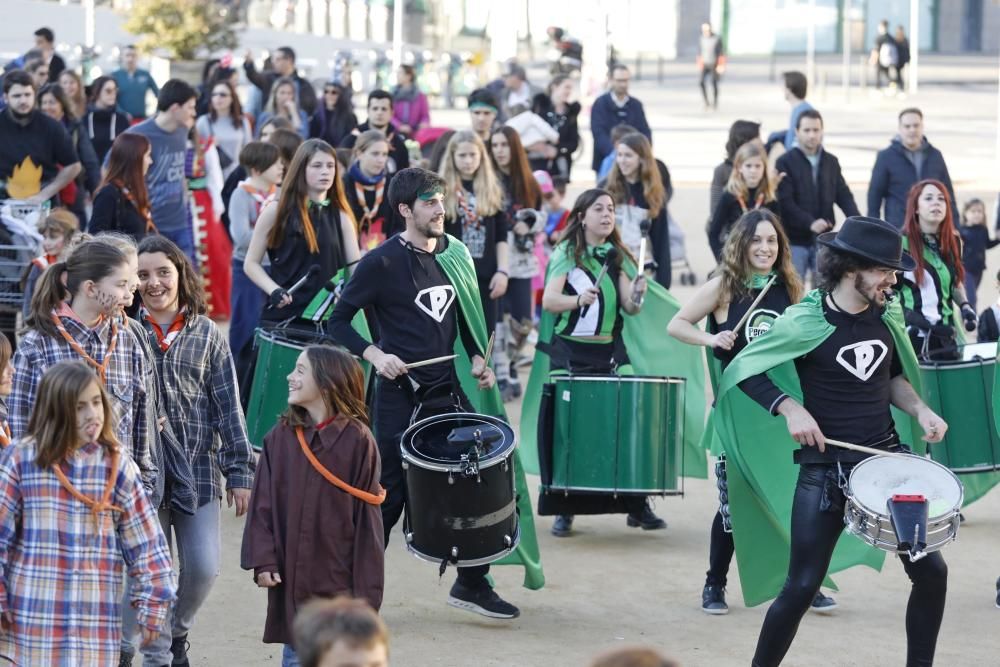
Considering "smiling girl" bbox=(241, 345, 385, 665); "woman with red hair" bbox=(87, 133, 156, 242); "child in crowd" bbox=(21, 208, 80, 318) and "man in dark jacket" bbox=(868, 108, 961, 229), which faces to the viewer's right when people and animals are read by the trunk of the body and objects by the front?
the woman with red hair

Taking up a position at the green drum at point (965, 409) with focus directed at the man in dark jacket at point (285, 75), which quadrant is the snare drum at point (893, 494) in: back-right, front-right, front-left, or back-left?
back-left

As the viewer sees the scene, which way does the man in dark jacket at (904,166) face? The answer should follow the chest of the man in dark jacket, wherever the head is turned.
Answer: toward the camera

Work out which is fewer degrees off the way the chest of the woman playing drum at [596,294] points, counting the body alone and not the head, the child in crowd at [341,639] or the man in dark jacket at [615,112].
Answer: the child in crowd

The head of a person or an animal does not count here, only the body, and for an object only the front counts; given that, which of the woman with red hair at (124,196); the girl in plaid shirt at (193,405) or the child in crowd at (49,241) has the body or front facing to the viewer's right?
the woman with red hair

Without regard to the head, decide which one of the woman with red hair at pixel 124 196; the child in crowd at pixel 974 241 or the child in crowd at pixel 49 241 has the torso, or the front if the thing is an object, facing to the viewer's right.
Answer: the woman with red hair

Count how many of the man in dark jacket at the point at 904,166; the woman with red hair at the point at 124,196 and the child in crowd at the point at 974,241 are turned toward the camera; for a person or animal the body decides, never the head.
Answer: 2

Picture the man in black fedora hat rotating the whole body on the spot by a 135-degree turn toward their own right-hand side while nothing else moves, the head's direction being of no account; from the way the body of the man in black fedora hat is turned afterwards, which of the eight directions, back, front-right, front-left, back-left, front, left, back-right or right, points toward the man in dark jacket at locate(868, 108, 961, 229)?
right

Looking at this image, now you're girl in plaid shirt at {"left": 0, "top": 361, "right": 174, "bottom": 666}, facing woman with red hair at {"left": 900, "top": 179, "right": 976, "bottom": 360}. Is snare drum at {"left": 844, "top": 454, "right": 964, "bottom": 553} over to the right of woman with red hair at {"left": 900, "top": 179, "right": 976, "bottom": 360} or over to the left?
right

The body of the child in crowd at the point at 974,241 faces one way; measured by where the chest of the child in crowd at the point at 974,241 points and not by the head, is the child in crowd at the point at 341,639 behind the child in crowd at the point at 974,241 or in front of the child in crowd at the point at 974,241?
in front

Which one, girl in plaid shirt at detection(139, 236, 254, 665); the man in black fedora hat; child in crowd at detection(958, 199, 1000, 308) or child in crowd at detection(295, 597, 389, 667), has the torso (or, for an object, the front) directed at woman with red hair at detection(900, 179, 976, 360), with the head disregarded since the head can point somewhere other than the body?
child in crowd at detection(958, 199, 1000, 308)

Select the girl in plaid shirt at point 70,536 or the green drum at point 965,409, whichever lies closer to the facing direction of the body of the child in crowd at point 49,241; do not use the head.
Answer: the girl in plaid shirt

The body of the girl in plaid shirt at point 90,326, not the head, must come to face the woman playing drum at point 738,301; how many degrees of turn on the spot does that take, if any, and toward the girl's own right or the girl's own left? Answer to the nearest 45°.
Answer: approximately 90° to the girl's own left

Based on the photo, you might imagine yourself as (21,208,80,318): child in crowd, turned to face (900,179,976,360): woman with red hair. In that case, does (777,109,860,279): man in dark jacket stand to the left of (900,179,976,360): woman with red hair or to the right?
left

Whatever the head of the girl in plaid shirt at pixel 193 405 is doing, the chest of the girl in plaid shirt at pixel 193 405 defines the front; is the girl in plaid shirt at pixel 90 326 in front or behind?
in front
